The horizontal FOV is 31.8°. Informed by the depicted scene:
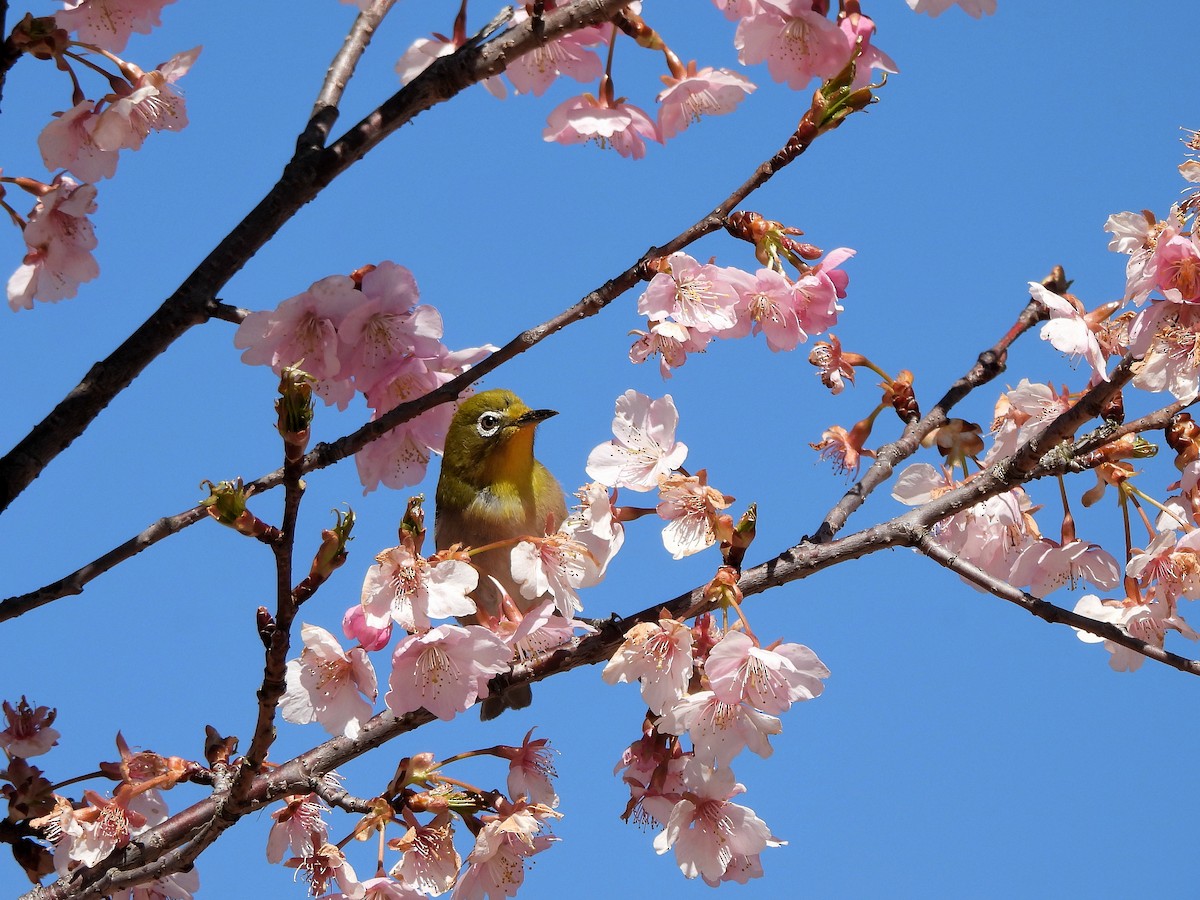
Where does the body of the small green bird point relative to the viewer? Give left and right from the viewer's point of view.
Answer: facing the viewer and to the right of the viewer

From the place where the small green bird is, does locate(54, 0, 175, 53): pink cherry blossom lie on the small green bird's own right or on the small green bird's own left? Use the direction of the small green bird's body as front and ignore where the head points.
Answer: on the small green bird's own right

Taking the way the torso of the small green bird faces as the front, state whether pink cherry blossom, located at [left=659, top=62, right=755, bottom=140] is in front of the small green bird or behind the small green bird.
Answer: in front
